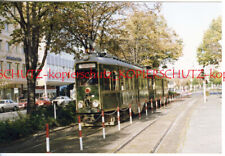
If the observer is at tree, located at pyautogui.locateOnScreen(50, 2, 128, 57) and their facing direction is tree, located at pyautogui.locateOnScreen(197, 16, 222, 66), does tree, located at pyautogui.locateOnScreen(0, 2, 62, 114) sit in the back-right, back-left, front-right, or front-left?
back-right

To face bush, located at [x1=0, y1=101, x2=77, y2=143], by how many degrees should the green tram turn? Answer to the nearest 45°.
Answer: approximately 45° to its right

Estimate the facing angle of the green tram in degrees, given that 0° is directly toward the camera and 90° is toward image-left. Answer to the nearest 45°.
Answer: approximately 45°

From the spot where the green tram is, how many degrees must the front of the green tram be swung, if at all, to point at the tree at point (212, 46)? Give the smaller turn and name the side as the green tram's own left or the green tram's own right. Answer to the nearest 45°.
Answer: approximately 180°

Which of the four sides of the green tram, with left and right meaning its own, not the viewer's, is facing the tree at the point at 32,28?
right

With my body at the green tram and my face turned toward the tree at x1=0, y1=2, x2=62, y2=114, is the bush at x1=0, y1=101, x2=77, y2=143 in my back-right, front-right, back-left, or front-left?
front-left

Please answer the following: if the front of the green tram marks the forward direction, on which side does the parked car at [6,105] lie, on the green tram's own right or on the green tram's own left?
on the green tram's own right

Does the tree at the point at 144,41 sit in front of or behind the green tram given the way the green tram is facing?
behind

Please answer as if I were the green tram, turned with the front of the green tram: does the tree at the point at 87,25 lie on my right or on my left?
on my right
